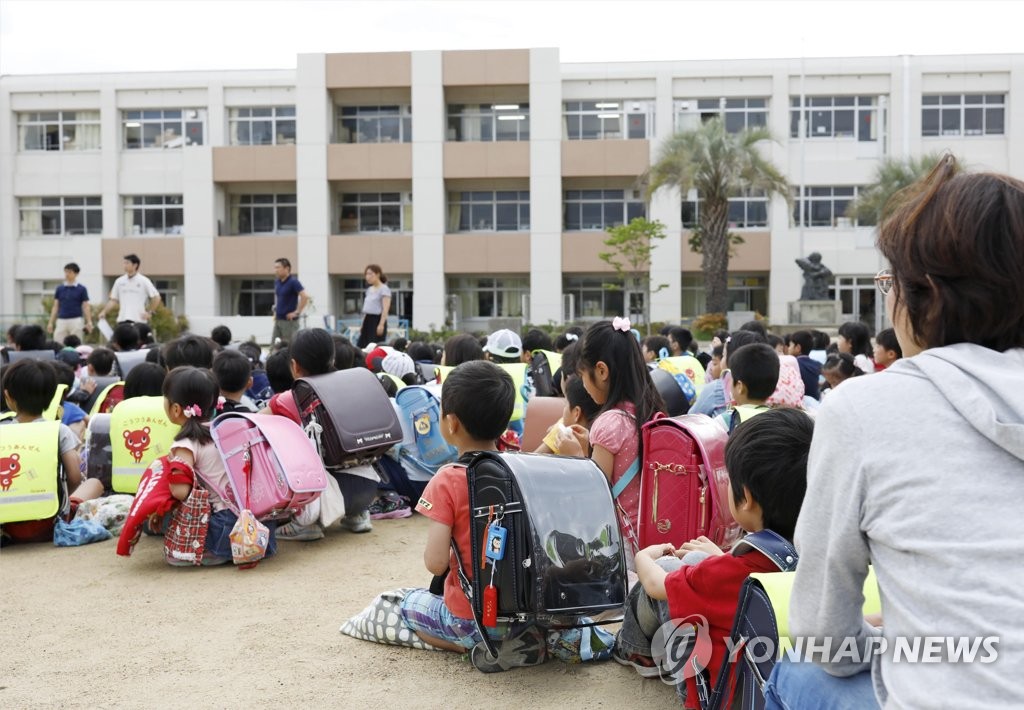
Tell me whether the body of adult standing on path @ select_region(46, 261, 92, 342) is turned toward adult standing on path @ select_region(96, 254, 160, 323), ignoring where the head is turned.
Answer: no

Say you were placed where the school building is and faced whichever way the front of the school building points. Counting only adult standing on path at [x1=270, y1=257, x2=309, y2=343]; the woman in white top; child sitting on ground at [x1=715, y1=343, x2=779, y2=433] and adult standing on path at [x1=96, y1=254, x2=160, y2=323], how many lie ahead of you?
4

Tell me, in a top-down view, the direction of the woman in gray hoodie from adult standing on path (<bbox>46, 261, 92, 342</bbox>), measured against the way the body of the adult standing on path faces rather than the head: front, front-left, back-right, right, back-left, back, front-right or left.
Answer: front

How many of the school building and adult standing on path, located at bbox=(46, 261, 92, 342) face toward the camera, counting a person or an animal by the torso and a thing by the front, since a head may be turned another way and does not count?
2

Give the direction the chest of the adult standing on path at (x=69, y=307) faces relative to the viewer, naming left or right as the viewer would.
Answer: facing the viewer

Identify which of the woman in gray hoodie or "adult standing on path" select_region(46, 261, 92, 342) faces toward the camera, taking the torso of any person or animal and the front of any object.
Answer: the adult standing on path

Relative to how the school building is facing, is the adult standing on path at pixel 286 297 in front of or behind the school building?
in front

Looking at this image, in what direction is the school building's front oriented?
toward the camera

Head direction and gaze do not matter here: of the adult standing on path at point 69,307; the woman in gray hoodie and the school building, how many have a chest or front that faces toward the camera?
2

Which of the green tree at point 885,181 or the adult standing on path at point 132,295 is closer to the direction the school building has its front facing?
the adult standing on path

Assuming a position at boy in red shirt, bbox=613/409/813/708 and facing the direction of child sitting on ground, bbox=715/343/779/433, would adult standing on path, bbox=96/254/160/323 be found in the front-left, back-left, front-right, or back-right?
front-left

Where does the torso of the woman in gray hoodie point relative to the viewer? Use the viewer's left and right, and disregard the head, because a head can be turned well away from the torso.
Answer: facing away from the viewer and to the left of the viewer

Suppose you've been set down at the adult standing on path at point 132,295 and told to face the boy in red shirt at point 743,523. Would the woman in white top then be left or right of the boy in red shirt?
left

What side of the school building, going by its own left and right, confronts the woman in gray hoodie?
front

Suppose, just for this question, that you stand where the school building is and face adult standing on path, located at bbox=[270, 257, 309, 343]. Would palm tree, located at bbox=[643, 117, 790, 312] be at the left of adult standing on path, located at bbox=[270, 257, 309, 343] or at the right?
left

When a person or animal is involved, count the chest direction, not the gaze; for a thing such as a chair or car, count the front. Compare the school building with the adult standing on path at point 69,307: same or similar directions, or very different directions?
same or similar directions

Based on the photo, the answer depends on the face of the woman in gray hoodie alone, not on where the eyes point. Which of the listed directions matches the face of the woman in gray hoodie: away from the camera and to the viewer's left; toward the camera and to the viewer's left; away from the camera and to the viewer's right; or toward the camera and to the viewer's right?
away from the camera and to the viewer's left

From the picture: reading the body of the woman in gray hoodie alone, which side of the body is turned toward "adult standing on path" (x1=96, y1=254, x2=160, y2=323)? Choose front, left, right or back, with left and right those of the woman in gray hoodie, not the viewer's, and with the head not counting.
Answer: front
